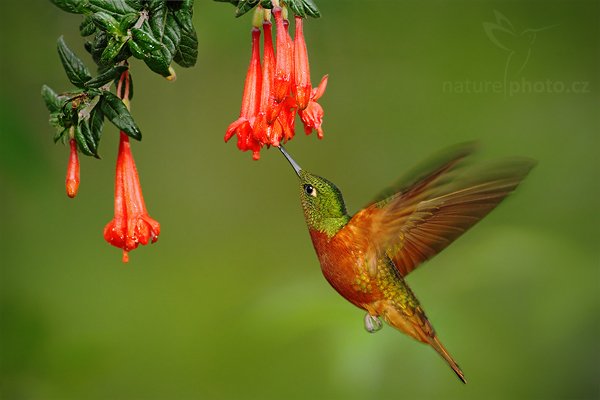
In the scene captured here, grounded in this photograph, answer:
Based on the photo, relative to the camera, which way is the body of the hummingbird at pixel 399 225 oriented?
to the viewer's left

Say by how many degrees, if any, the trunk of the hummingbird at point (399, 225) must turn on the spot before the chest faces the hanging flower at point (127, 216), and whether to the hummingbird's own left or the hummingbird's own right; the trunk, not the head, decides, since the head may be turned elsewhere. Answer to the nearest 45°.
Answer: approximately 45° to the hummingbird's own left
